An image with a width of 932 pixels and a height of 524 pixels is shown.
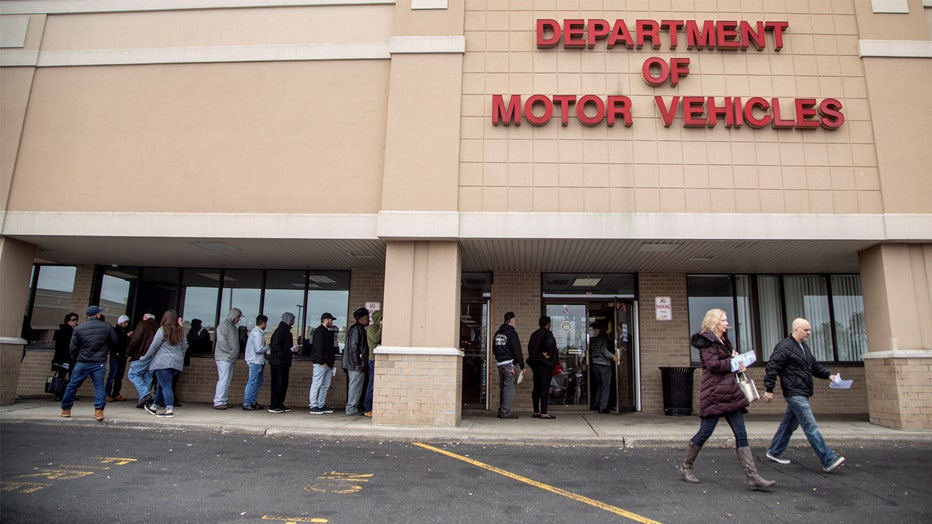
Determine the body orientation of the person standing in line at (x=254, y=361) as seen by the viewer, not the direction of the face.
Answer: to the viewer's right

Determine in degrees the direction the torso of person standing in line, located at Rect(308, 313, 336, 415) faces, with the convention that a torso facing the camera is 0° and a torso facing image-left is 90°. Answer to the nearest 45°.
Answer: approximately 270°

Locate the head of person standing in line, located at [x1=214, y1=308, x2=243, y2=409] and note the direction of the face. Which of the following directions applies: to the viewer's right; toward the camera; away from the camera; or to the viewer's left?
to the viewer's right

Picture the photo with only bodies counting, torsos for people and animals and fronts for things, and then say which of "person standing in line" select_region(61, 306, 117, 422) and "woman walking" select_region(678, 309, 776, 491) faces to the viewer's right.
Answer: the woman walking

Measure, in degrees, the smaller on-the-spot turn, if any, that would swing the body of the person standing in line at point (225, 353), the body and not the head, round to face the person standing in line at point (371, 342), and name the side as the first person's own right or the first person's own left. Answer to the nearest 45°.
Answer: approximately 45° to the first person's own right

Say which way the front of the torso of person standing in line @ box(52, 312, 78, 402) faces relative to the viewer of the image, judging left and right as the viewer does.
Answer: facing to the right of the viewer

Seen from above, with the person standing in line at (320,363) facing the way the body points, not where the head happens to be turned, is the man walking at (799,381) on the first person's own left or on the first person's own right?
on the first person's own right

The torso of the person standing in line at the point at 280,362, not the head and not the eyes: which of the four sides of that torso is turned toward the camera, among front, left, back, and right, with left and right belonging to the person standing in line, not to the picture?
right

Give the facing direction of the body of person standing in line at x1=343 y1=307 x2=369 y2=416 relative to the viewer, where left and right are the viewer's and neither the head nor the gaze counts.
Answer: facing to the right of the viewer

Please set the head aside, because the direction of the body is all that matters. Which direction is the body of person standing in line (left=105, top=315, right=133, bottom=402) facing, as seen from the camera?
to the viewer's right

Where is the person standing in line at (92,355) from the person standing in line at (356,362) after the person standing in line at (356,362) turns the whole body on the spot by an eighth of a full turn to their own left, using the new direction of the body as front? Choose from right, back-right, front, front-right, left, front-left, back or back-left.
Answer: back-left
